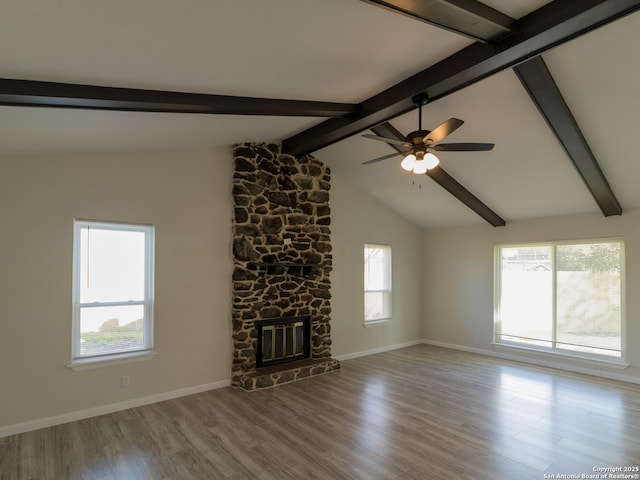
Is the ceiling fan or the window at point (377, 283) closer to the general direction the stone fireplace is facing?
the ceiling fan

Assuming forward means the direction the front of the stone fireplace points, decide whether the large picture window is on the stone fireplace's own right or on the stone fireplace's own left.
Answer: on the stone fireplace's own left

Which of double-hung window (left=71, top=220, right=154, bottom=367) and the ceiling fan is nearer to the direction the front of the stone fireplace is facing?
the ceiling fan

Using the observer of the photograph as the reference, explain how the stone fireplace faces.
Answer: facing the viewer and to the right of the viewer

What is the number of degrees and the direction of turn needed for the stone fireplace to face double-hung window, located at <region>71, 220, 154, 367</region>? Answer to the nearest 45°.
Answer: approximately 90° to its right

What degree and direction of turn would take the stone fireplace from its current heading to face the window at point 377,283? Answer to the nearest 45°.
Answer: approximately 90° to its left
